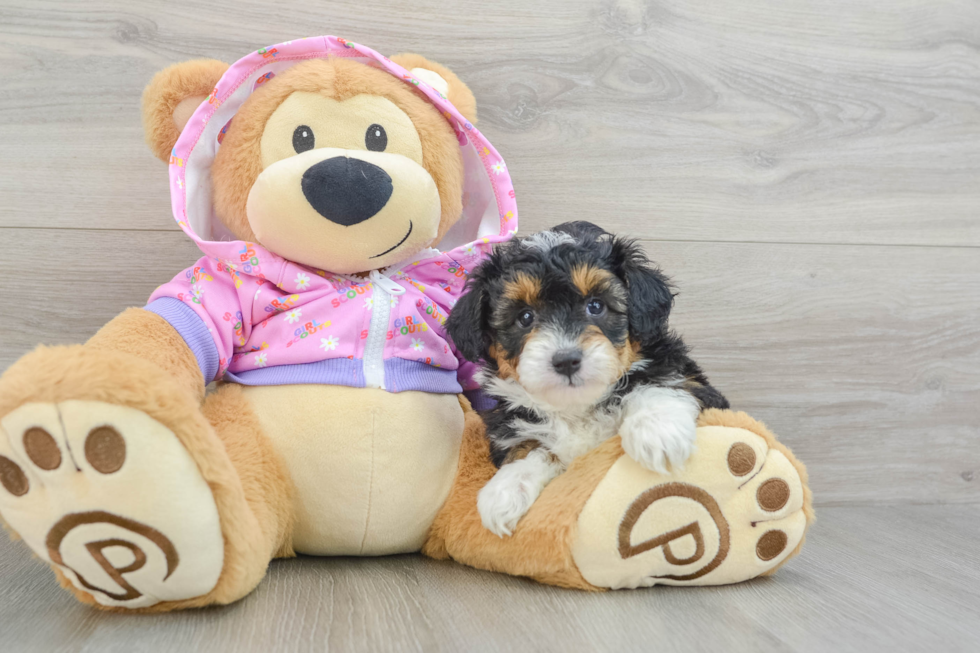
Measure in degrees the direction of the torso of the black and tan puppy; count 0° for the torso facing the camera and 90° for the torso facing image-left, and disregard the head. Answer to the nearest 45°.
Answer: approximately 0°

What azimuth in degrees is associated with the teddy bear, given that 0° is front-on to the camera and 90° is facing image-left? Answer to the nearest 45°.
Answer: approximately 0°
